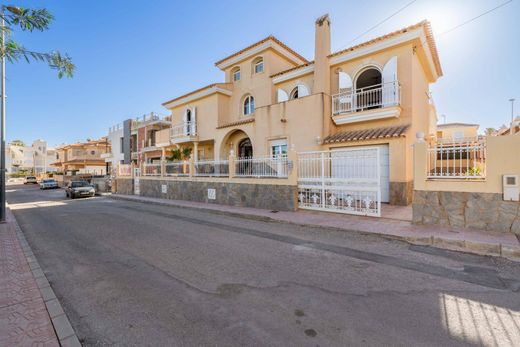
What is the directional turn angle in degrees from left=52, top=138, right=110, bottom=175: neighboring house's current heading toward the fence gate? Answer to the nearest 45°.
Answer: approximately 45° to its left

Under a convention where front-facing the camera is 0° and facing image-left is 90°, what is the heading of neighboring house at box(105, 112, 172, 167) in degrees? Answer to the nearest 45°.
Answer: approximately 45°

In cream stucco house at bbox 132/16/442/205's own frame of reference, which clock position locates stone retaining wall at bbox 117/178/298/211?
The stone retaining wall is roughly at 1 o'clock from the cream stucco house.

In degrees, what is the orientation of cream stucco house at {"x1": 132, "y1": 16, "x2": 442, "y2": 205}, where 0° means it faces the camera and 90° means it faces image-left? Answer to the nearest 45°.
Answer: approximately 45°

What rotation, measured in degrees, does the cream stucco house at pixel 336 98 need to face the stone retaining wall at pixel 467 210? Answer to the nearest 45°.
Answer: approximately 45° to its left

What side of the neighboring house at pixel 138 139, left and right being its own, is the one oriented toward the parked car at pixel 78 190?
front

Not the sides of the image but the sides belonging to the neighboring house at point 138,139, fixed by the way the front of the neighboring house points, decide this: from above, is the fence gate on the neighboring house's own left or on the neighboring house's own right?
on the neighboring house's own left

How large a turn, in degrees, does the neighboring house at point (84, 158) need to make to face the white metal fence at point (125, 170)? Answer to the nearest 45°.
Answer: approximately 45° to its left

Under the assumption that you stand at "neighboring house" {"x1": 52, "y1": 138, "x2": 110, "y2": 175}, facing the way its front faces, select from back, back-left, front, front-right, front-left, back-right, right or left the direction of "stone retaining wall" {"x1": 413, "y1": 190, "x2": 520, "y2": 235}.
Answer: front-left

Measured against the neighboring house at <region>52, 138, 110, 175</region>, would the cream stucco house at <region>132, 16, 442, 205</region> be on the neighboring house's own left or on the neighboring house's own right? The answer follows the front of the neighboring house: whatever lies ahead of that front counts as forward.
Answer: on the neighboring house's own left

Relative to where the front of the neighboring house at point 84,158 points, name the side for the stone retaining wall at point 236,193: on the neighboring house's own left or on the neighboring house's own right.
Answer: on the neighboring house's own left
